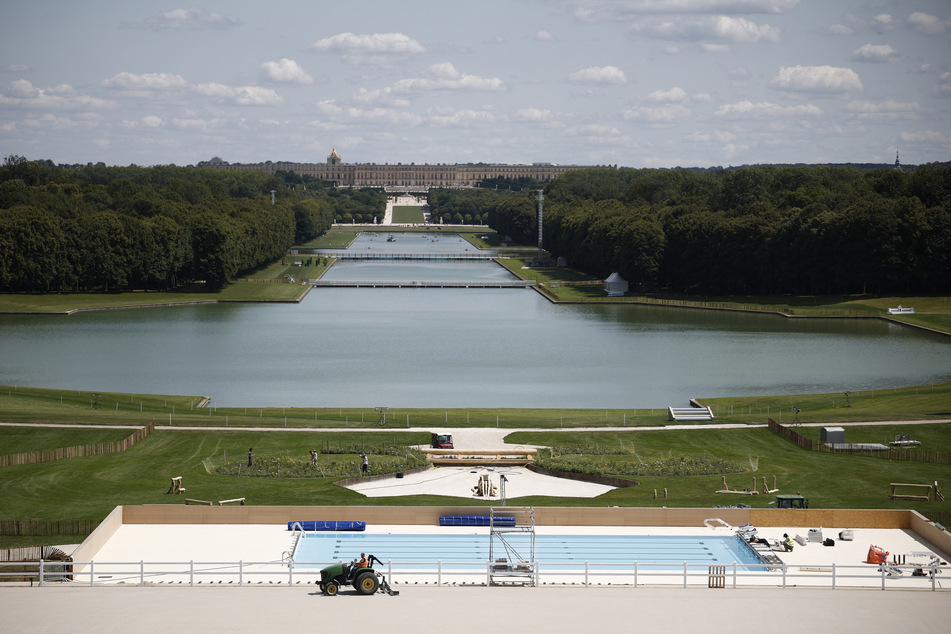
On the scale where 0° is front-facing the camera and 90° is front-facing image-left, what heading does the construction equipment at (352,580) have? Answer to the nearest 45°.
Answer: approximately 90°

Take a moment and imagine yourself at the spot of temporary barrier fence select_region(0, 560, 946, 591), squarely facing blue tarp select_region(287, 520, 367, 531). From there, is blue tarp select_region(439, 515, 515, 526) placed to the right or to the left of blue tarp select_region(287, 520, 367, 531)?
right

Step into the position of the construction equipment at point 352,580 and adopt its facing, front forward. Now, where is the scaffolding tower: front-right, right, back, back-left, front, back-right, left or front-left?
back-right

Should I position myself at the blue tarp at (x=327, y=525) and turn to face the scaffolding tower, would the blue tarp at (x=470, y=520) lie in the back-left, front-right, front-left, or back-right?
front-left

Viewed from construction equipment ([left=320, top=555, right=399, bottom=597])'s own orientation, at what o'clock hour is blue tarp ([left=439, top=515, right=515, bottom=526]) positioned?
The blue tarp is roughly at 4 o'clock from the construction equipment.

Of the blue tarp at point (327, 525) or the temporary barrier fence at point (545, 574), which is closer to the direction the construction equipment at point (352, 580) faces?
the blue tarp

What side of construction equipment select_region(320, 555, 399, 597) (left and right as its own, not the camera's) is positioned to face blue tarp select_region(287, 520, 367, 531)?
right
